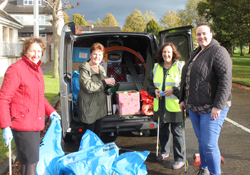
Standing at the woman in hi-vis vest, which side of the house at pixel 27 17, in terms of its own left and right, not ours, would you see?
front

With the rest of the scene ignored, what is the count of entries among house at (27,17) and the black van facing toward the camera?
1

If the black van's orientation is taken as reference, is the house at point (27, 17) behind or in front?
in front

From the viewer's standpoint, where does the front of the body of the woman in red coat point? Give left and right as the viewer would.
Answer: facing the viewer and to the right of the viewer

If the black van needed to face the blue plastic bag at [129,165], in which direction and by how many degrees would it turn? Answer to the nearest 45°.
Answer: approximately 180°

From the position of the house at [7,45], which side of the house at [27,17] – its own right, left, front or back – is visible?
front

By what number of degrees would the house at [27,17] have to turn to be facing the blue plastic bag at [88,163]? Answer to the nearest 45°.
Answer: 0° — it already faces it

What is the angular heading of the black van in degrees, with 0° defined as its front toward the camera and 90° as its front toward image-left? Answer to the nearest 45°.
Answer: approximately 180°

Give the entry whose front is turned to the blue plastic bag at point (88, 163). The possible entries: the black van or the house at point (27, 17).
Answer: the house

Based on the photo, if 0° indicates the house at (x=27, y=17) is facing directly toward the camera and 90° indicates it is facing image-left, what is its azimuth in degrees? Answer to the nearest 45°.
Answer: approximately 0°

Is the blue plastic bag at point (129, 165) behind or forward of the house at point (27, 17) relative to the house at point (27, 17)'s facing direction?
forward

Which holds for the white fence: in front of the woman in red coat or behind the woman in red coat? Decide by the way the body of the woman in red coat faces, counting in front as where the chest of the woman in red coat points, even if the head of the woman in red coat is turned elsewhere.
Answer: behind
